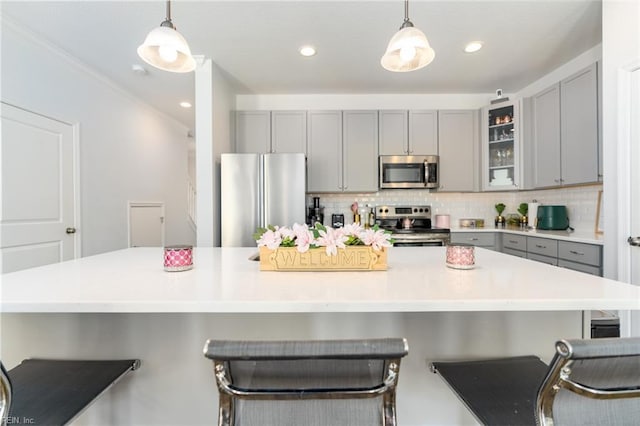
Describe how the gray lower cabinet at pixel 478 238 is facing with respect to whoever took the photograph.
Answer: facing the viewer

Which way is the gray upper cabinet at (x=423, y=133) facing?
toward the camera

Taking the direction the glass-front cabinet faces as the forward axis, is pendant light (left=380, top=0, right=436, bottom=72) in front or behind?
in front

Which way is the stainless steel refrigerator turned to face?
toward the camera

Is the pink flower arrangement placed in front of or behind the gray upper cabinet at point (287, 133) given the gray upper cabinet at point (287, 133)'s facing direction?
in front

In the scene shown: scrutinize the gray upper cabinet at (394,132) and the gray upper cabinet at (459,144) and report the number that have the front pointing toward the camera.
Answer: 2

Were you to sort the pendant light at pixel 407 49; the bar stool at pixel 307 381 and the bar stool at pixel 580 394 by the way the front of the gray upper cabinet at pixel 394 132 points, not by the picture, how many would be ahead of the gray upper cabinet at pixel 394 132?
3

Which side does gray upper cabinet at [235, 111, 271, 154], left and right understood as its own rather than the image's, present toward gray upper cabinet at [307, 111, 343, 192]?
left

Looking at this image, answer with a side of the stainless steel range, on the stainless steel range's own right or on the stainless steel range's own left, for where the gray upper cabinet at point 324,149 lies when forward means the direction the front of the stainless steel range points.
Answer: on the stainless steel range's own right

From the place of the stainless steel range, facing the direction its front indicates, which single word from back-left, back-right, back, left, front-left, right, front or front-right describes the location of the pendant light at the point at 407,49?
front

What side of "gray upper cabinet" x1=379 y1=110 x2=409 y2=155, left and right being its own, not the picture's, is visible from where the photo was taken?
front
